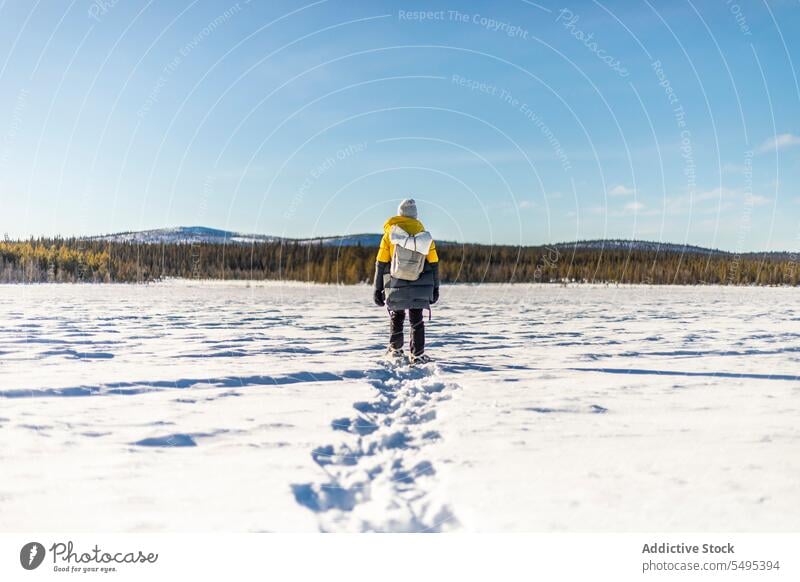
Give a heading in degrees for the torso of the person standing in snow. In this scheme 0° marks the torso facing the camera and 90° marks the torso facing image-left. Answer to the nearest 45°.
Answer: approximately 180°
